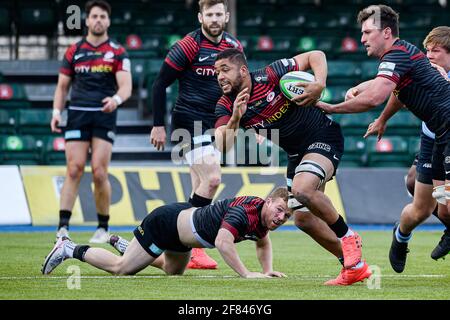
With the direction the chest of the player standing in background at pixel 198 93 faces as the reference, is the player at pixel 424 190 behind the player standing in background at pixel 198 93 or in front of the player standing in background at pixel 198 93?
in front

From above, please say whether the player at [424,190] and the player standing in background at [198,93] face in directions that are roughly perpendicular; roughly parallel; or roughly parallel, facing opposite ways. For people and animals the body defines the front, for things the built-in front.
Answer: roughly perpendicular

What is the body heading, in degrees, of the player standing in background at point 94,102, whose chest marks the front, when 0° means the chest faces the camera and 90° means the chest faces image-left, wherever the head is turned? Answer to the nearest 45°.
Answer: approximately 0°

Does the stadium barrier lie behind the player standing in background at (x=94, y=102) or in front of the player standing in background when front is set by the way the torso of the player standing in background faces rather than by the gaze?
behind

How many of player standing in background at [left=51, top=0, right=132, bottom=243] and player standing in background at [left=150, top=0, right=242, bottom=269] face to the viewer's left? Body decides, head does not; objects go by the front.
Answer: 0

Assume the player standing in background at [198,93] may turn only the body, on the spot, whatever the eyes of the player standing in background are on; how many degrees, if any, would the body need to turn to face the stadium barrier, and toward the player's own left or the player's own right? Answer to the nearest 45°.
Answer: approximately 135° to the player's own left
